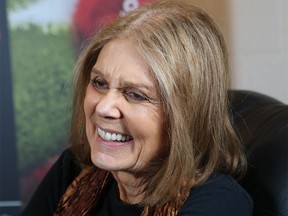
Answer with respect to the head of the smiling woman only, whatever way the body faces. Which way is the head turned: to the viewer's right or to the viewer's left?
to the viewer's left

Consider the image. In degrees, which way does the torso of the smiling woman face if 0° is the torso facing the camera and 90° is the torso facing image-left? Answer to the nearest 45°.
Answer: approximately 45°
